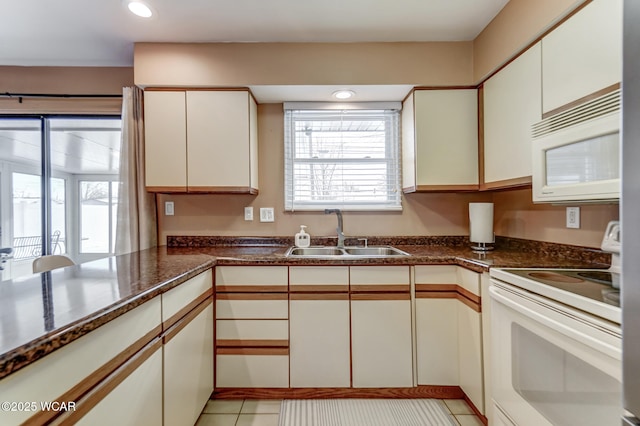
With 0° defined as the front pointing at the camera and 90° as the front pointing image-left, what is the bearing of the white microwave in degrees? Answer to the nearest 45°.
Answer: approximately 45°

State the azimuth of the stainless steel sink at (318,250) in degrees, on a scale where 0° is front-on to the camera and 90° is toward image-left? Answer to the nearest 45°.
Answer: approximately 0°

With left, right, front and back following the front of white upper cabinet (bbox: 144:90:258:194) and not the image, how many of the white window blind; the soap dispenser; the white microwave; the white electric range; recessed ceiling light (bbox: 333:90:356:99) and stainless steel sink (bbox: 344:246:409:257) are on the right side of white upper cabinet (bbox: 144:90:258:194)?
0

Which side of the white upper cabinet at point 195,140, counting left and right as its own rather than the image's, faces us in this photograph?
front

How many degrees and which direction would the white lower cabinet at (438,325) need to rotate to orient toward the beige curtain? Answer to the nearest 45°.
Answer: approximately 45° to its right

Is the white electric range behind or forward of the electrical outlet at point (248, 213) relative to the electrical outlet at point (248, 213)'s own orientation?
forward

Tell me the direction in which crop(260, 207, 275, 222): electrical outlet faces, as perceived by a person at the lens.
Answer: facing the viewer

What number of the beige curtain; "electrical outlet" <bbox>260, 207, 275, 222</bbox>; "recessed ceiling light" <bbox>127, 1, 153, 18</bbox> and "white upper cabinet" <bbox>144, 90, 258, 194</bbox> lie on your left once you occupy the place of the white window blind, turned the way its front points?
0

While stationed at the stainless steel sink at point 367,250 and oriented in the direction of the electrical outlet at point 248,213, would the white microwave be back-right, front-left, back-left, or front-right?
back-left

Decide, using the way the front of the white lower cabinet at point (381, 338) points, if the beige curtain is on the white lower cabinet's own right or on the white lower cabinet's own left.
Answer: on the white lower cabinet's own right

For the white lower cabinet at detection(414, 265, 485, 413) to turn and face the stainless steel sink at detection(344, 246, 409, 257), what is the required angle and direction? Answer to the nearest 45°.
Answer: approximately 90° to its right

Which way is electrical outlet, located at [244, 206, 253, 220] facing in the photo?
toward the camera

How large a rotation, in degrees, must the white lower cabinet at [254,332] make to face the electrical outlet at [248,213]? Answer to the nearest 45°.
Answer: approximately 180°

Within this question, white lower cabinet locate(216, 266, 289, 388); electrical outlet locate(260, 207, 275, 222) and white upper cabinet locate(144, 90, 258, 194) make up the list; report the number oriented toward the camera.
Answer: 3

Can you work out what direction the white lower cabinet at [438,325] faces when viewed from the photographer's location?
facing the viewer and to the left of the viewer

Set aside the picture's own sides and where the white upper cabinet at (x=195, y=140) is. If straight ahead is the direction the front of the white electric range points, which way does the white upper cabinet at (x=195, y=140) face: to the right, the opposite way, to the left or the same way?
to the left

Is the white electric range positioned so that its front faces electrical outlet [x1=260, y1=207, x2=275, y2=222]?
no
